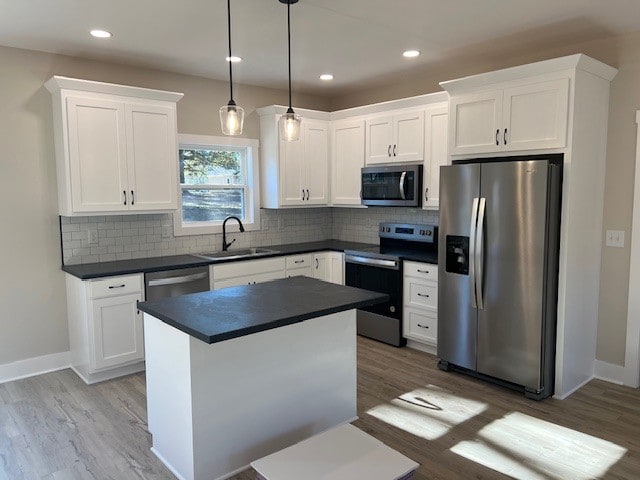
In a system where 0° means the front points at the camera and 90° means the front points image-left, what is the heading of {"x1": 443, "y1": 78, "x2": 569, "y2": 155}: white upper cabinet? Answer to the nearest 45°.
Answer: approximately 45°

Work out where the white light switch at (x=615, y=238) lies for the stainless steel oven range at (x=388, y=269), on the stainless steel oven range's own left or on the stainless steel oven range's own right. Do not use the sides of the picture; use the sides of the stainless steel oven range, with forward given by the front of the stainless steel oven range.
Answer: on the stainless steel oven range's own left

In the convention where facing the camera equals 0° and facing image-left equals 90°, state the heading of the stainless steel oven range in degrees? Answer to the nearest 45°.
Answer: approximately 45°

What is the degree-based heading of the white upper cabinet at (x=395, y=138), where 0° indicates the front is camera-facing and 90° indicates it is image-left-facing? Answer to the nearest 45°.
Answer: approximately 45°

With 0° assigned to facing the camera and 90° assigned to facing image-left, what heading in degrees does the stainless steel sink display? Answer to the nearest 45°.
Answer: approximately 315°

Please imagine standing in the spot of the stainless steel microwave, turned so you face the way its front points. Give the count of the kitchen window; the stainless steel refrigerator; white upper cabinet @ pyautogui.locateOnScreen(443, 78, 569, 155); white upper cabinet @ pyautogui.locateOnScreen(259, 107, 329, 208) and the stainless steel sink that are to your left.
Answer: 2

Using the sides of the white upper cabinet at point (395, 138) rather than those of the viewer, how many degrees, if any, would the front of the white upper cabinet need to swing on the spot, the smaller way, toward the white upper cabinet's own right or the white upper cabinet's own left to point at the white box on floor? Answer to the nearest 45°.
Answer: approximately 45° to the white upper cabinet's own left

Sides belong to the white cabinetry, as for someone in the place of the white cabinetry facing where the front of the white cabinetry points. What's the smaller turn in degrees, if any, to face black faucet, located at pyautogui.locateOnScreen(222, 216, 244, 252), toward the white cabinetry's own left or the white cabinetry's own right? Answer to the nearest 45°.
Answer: approximately 45° to the white cabinetry's own right
